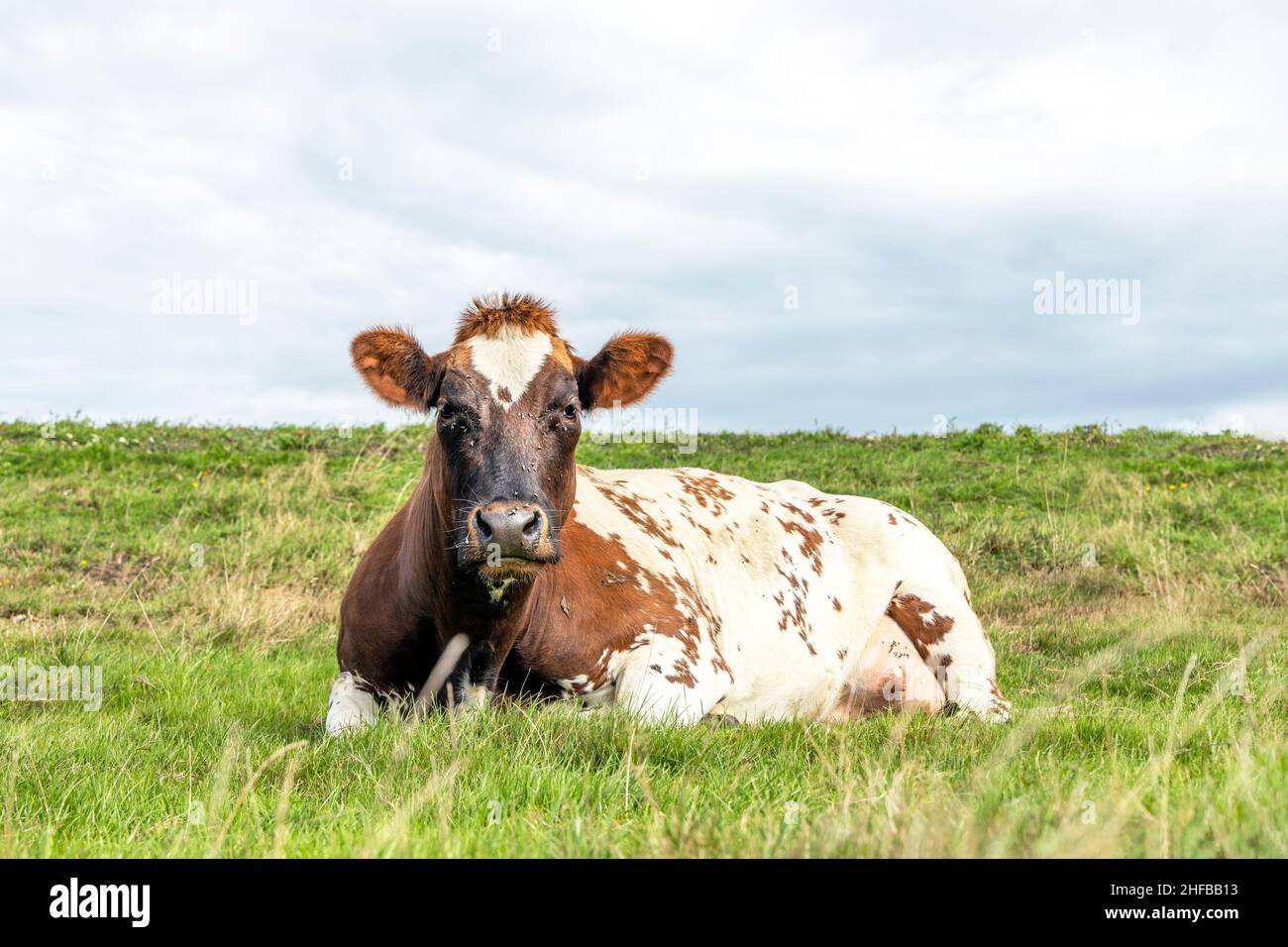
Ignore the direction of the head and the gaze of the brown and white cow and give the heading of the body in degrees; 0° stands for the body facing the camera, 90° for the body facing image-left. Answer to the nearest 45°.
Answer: approximately 45°
